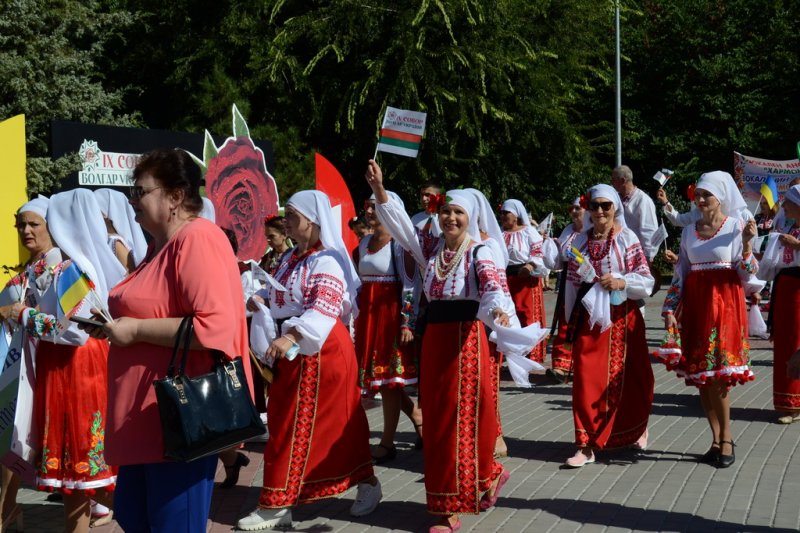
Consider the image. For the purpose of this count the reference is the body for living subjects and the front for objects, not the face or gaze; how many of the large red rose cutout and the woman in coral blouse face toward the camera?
1

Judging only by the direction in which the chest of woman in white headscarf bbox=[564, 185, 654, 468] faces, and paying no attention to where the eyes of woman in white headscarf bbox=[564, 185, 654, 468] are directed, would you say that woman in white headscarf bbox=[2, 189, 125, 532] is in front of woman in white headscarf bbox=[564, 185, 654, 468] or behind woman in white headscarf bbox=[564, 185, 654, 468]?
in front

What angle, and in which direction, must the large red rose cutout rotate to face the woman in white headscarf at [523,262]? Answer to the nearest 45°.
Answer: approximately 90° to its left

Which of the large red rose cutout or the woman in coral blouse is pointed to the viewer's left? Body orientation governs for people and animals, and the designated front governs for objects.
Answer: the woman in coral blouse

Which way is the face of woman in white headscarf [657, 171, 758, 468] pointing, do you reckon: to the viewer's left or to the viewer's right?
to the viewer's left

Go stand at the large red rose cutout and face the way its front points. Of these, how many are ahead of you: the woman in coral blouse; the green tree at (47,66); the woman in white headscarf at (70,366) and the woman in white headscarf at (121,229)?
3

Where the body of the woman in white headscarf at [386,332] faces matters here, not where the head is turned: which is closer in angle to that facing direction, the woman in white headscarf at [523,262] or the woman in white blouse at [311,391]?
the woman in white blouse

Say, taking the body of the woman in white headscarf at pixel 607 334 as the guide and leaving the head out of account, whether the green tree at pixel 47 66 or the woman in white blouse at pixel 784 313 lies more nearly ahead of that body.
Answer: the green tree

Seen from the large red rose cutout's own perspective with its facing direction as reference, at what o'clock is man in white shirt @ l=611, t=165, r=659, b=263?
The man in white shirt is roughly at 10 o'clock from the large red rose cutout.

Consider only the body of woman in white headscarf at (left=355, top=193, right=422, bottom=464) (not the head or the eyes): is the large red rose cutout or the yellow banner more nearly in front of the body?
the yellow banner

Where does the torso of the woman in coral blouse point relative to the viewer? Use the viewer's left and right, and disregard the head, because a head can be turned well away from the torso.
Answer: facing to the left of the viewer

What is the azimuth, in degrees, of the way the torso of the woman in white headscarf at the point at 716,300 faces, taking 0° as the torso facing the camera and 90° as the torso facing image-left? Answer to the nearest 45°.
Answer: approximately 45°

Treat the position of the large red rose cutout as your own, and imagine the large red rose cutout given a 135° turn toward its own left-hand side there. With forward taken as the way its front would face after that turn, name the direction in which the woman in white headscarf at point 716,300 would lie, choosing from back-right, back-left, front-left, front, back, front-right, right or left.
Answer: right

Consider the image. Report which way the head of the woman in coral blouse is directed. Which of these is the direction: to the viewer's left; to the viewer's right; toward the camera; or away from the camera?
to the viewer's left

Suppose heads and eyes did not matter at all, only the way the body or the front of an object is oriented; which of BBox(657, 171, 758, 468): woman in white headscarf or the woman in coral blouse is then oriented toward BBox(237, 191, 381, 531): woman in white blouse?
the woman in white headscarf
